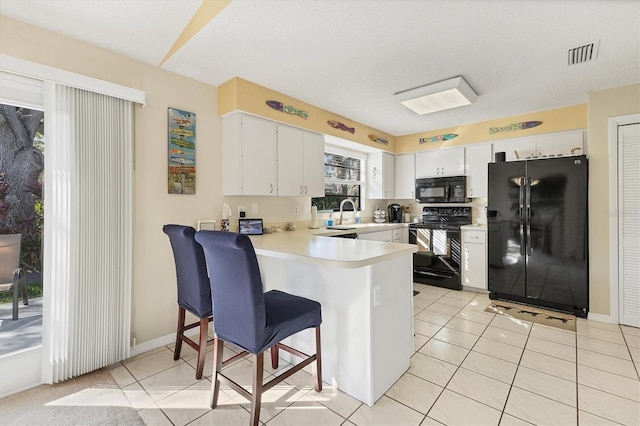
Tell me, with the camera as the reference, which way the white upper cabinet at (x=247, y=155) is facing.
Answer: facing the viewer and to the right of the viewer

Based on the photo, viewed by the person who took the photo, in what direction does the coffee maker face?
facing the viewer

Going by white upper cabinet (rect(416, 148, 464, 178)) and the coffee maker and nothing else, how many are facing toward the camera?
2

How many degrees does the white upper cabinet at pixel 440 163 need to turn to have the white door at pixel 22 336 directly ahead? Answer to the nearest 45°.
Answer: approximately 45° to its right

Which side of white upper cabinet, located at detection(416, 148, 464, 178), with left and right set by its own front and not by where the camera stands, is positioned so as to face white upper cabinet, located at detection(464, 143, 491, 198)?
left

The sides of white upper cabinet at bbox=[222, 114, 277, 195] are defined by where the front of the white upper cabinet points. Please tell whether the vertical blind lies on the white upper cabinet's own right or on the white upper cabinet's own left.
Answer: on the white upper cabinet's own right
